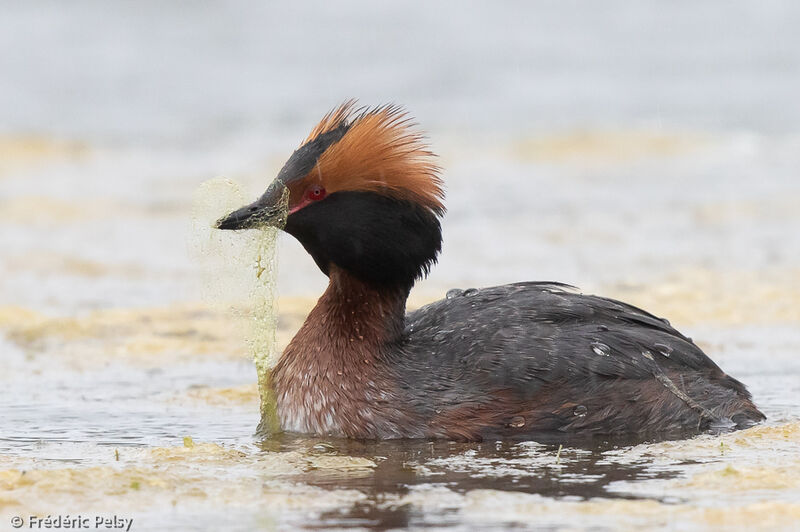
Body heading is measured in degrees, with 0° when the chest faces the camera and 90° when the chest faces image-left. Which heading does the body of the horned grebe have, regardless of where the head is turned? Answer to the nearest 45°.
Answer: approximately 90°
